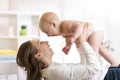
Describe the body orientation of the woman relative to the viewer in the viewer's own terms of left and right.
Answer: facing to the right of the viewer
